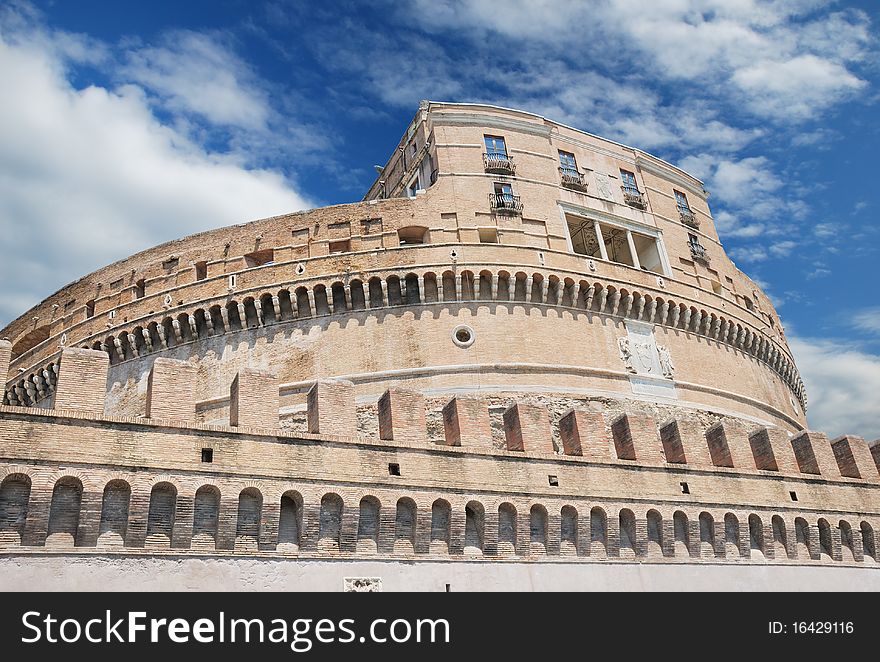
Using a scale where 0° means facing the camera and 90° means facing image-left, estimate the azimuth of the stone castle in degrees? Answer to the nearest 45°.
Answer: approximately 315°
